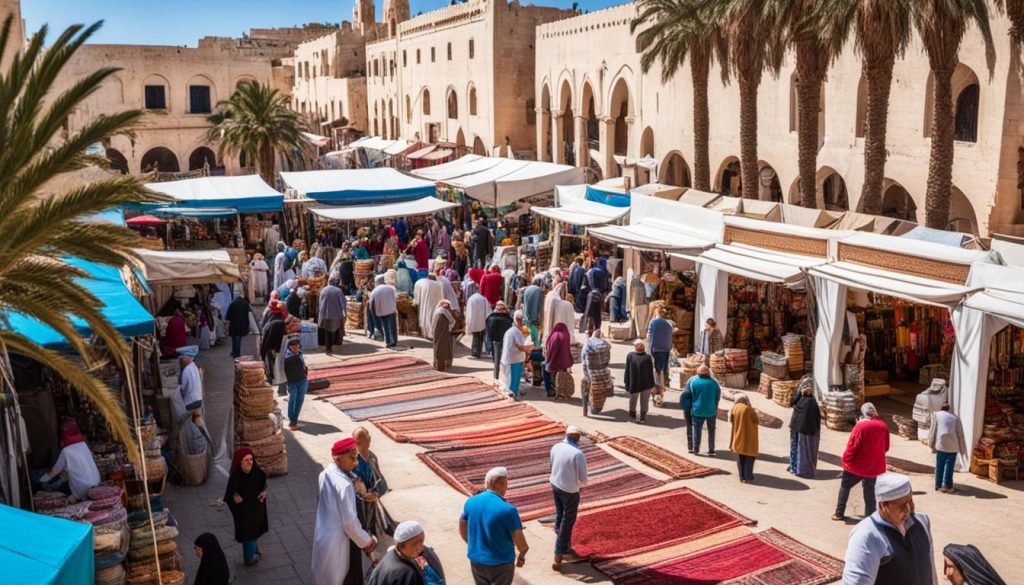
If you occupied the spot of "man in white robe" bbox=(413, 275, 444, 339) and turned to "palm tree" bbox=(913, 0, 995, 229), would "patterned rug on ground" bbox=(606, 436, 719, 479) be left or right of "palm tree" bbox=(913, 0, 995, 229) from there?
right

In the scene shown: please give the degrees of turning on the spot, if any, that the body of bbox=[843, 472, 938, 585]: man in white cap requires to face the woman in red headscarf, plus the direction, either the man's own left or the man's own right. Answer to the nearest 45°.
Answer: approximately 135° to the man's own right

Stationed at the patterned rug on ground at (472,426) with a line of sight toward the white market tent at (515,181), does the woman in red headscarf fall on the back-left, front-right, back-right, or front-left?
back-left

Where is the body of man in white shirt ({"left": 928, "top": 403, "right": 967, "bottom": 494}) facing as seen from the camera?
away from the camera

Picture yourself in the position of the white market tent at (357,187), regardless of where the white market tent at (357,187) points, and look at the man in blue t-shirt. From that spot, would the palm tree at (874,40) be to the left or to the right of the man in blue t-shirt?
left

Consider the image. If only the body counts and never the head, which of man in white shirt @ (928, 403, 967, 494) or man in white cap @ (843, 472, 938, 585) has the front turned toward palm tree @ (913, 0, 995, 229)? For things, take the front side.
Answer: the man in white shirt

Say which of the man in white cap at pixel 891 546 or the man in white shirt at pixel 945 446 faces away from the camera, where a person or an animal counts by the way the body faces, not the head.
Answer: the man in white shirt
